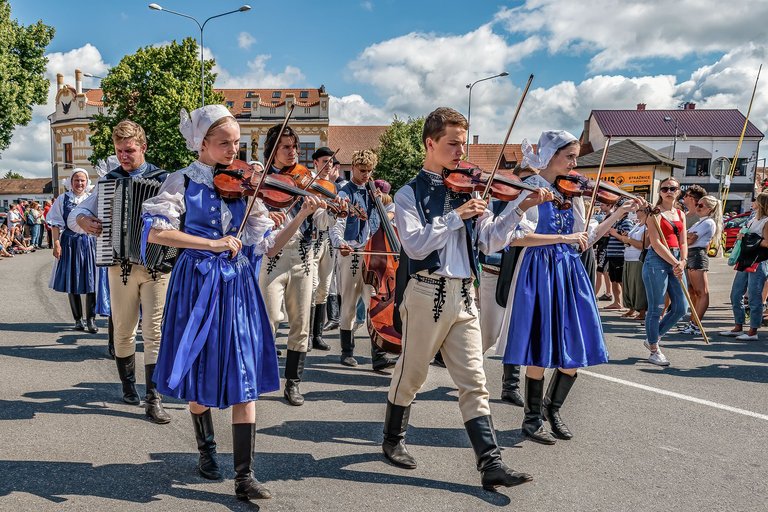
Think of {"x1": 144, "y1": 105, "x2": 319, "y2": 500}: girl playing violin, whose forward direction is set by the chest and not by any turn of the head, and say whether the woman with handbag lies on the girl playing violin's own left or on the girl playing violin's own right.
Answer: on the girl playing violin's own left

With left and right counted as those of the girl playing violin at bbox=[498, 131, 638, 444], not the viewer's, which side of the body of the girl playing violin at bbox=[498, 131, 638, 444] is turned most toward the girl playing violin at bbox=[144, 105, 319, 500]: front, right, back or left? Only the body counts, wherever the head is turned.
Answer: right

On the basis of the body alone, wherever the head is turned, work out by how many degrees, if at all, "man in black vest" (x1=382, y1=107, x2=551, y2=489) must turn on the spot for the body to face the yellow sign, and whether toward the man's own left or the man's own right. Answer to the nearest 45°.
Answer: approximately 135° to the man's own left

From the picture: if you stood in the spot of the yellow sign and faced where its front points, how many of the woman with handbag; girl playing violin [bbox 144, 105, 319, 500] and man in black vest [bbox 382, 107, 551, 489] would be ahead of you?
3

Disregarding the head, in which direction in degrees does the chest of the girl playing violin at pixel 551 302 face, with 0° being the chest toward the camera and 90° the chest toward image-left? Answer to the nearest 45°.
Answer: approximately 315°

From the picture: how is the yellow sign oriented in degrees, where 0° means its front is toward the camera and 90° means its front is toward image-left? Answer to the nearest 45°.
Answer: approximately 0°

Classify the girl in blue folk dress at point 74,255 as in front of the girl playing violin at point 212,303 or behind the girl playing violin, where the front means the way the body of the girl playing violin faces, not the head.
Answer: behind

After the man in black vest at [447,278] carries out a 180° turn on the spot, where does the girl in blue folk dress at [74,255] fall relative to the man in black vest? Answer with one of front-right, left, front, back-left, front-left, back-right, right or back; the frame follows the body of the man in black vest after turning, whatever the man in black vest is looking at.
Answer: front

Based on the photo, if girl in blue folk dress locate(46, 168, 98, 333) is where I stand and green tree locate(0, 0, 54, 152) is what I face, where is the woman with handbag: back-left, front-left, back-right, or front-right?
back-right
